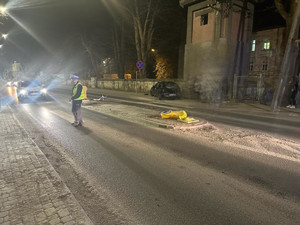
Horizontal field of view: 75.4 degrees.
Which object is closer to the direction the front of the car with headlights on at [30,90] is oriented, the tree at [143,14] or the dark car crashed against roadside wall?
the dark car crashed against roadside wall

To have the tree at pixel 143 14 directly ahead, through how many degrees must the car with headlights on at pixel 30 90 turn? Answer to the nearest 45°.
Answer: approximately 90° to its left

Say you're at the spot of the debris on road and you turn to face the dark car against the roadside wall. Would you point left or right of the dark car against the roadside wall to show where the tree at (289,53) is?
right

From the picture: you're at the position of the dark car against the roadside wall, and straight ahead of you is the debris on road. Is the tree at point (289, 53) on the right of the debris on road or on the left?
left

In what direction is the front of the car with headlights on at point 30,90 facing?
toward the camera

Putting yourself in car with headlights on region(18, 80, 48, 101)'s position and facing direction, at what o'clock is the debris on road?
The debris on road is roughly at 11 o'clock from the car with headlights on.

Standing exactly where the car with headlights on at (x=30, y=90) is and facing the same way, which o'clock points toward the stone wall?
The stone wall is roughly at 8 o'clock from the car with headlights on.

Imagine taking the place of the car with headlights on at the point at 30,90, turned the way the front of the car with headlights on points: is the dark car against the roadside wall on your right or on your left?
on your left

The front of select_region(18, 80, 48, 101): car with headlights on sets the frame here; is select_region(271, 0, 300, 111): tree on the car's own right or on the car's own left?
on the car's own left

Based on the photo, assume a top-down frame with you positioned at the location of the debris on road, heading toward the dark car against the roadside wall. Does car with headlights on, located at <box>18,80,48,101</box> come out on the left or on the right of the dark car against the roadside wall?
left
